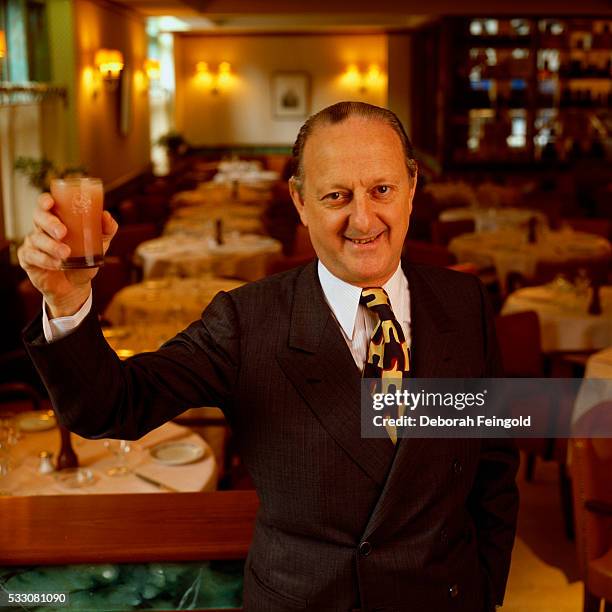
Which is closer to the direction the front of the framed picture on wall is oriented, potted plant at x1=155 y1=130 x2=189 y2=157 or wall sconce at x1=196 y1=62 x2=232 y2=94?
the potted plant

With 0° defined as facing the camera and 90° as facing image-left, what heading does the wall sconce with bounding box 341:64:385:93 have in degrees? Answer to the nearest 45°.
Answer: approximately 0°

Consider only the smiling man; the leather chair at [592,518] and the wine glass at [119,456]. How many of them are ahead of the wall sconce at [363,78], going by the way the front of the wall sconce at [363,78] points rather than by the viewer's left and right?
3

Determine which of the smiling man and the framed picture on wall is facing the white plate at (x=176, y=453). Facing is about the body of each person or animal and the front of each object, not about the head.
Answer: the framed picture on wall
